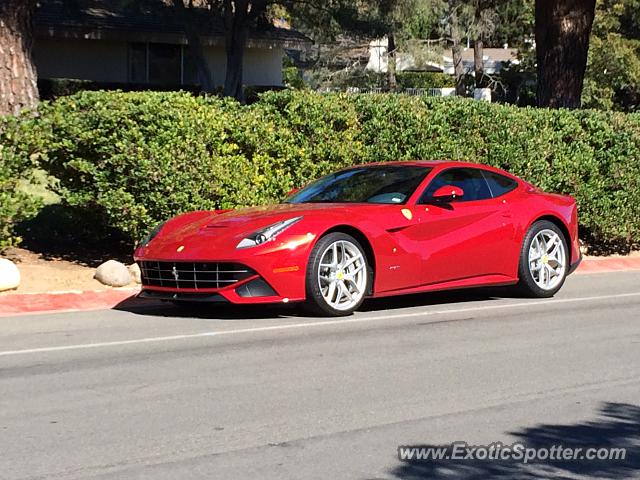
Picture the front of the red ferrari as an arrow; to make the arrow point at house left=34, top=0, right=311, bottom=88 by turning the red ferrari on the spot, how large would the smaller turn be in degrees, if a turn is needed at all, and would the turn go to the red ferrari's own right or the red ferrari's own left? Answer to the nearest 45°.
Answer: approximately 135° to the red ferrari's own right

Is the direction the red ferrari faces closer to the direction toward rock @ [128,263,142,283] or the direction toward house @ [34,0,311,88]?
the rock

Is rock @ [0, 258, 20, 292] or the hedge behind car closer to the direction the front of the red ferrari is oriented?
the rock

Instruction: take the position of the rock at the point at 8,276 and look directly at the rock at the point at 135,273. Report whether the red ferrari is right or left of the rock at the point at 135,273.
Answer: right

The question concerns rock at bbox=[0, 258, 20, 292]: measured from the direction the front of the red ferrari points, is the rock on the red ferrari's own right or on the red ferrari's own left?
on the red ferrari's own right

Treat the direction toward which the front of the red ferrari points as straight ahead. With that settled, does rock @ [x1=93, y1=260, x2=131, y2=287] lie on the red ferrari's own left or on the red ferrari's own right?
on the red ferrari's own right

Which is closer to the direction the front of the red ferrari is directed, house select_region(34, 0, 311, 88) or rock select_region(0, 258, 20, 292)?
the rock

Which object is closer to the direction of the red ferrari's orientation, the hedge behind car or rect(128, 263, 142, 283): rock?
the rock

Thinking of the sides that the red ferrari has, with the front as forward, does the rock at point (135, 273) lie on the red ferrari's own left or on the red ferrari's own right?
on the red ferrari's own right

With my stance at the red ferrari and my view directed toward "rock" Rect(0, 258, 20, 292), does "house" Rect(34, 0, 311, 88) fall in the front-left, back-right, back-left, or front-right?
front-right
